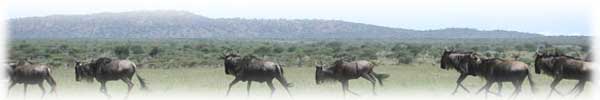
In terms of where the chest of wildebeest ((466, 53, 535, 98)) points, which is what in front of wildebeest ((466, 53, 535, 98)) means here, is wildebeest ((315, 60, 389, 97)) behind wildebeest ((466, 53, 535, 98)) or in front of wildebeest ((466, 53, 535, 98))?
in front

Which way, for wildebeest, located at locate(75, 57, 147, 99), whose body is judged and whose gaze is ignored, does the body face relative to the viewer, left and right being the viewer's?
facing to the left of the viewer

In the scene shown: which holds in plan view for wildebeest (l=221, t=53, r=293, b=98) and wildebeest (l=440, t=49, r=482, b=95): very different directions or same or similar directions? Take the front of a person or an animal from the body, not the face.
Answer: same or similar directions

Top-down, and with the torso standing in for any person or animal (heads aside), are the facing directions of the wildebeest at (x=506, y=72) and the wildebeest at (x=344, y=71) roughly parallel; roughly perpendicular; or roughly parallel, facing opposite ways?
roughly parallel

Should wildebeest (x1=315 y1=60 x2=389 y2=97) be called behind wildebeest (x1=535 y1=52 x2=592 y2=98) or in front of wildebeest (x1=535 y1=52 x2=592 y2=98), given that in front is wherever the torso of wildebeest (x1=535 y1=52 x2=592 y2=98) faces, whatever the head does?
in front

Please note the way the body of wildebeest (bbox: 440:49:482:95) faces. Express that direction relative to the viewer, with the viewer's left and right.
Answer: facing to the left of the viewer

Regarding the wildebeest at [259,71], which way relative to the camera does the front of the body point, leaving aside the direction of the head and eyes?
to the viewer's left

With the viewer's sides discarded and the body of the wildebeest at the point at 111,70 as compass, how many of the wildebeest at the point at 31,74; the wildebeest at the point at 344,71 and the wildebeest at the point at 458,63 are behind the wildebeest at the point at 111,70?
2

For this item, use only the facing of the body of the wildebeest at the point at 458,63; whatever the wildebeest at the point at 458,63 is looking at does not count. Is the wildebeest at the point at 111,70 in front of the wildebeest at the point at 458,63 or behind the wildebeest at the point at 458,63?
in front

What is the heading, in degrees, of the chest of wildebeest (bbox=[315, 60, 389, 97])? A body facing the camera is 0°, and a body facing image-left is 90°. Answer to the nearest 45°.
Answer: approximately 90°

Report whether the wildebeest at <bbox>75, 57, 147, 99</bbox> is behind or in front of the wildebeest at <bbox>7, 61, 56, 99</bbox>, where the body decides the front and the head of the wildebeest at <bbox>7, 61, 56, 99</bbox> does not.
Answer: behind

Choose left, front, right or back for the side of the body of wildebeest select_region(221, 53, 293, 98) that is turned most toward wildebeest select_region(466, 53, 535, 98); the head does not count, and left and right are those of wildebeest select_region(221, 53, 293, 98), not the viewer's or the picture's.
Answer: back

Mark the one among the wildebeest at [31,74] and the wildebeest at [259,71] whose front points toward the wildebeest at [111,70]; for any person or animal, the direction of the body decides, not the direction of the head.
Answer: the wildebeest at [259,71]

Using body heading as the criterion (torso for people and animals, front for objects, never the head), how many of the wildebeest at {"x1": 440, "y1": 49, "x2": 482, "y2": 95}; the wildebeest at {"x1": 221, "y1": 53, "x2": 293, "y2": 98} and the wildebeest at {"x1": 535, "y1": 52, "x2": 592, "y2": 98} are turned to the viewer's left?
3

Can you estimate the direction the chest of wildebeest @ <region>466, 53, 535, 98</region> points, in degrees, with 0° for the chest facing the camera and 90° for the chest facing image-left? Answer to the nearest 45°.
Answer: approximately 90°

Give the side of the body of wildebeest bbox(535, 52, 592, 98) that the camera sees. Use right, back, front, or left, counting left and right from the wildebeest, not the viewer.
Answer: left

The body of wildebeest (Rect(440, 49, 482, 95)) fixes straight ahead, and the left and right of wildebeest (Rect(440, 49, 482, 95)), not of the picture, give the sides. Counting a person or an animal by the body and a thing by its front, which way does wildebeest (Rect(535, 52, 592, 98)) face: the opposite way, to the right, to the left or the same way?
the same way

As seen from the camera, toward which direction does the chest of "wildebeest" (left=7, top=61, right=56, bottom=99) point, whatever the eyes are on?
to the viewer's left

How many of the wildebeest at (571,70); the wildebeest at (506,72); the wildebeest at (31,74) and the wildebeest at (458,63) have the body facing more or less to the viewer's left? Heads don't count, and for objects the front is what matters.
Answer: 4

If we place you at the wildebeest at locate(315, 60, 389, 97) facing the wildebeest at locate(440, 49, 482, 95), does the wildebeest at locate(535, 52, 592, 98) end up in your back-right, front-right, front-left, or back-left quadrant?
front-right
